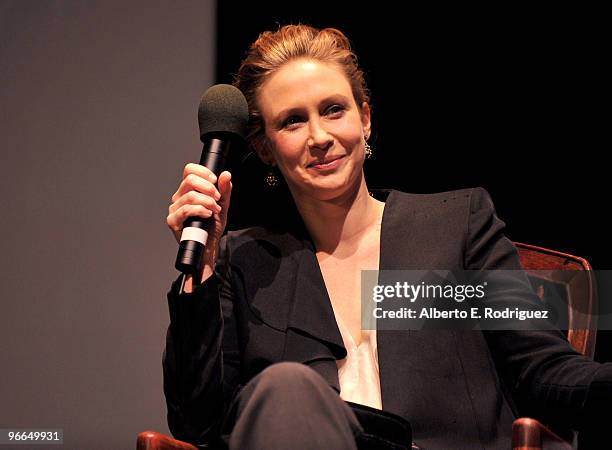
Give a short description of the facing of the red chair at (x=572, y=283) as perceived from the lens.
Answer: facing the viewer and to the left of the viewer

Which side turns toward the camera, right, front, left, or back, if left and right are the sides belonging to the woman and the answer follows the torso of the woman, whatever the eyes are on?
front
